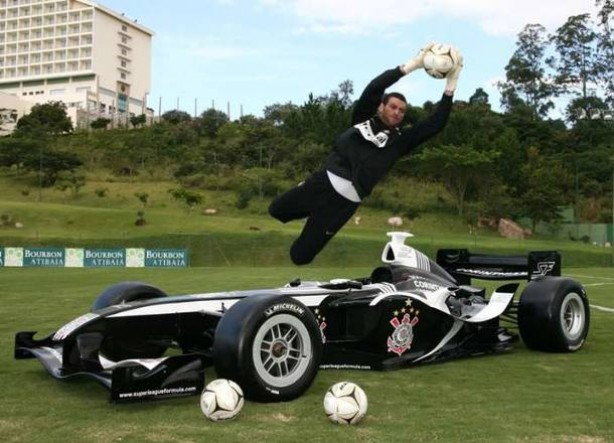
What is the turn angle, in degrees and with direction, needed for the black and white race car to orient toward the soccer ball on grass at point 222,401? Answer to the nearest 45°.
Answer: approximately 45° to its left

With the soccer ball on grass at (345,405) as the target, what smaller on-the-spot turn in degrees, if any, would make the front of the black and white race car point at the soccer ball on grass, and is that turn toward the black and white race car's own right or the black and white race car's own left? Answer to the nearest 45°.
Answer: approximately 45° to the black and white race car's own left

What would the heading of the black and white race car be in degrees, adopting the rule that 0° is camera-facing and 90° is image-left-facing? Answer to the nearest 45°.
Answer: approximately 45°
